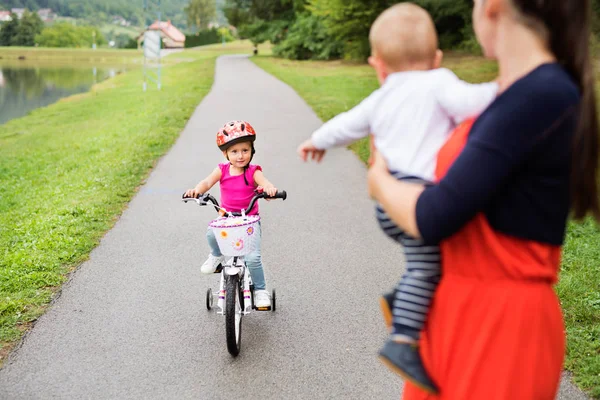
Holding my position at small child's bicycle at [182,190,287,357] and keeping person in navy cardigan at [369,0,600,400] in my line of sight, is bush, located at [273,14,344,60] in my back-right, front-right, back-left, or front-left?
back-left

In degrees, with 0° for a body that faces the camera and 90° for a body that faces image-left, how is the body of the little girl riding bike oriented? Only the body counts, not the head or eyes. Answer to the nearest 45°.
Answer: approximately 0°

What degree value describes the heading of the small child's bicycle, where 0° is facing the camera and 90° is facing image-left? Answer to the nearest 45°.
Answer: approximately 0°

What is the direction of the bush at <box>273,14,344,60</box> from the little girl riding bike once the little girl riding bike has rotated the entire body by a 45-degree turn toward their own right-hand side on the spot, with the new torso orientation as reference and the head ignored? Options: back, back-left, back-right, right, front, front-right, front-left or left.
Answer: back-right

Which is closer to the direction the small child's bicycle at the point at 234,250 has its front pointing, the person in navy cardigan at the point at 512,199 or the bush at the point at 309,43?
the person in navy cardigan

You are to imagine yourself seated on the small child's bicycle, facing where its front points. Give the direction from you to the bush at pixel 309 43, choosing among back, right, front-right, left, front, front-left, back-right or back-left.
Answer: back
